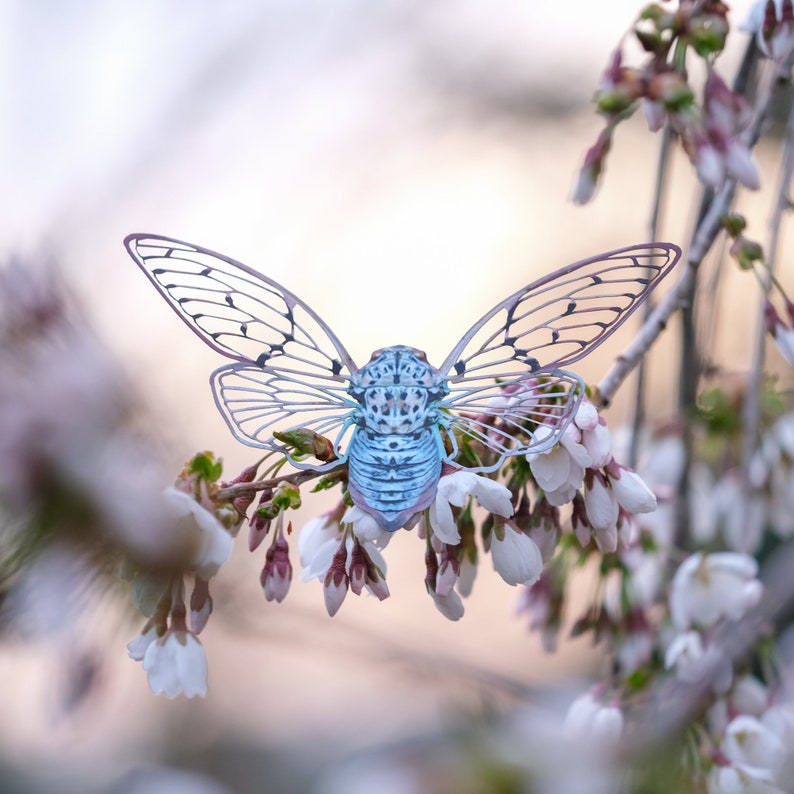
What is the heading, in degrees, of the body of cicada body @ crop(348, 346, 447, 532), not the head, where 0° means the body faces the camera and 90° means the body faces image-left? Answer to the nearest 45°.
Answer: approximately 180°
